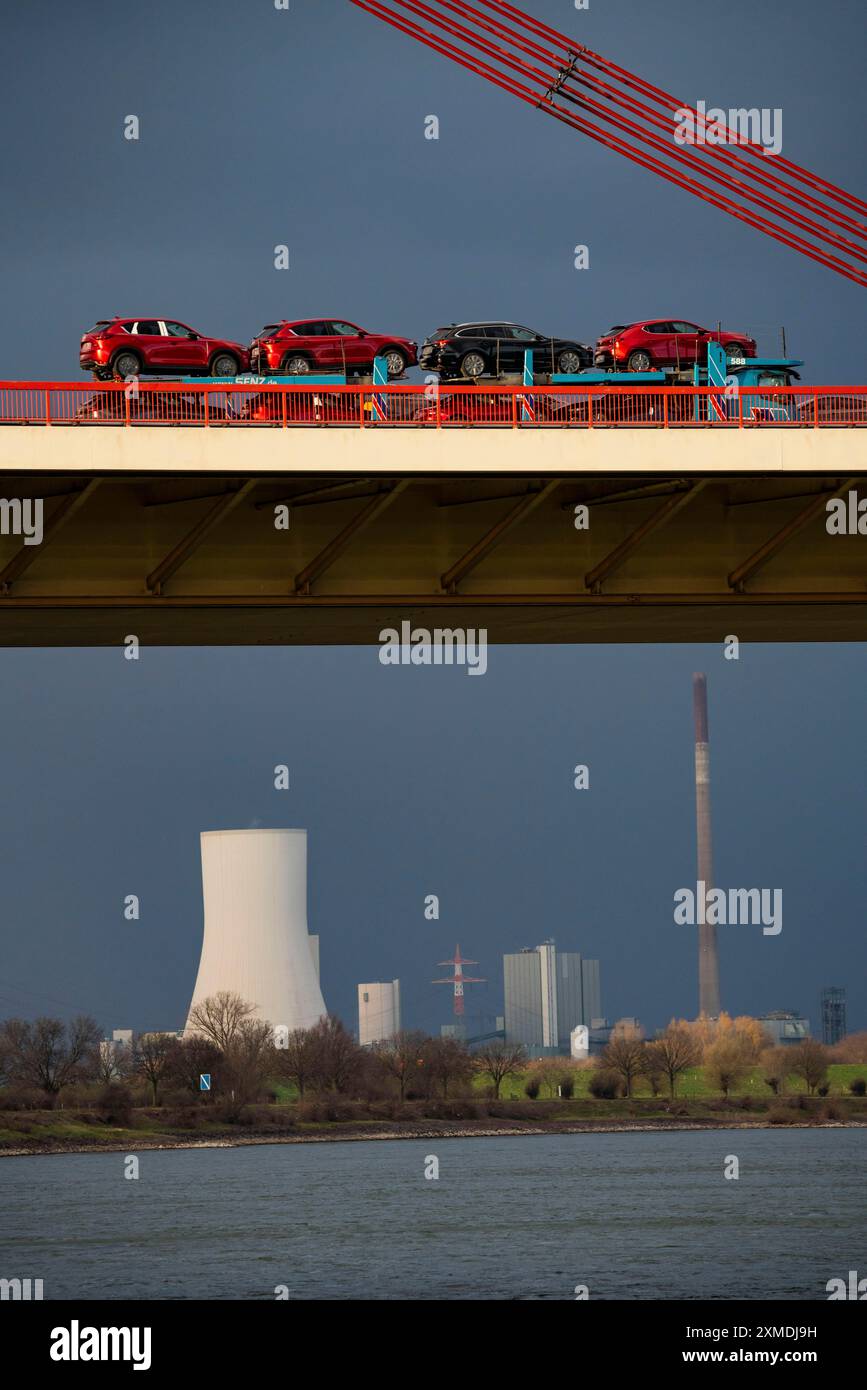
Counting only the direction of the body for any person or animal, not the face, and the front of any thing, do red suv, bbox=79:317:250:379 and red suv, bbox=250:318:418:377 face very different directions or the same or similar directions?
same or similar directions

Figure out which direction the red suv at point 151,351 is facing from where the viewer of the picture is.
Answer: facing to the right of the viewer

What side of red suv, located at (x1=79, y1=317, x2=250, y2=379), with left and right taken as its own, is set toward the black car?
front

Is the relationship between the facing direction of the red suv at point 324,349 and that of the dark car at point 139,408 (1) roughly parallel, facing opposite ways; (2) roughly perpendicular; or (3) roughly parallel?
roughly parallel

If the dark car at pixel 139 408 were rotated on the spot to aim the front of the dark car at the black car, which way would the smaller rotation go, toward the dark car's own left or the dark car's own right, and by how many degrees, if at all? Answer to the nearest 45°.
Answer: approximately 45° to the dark car's own left

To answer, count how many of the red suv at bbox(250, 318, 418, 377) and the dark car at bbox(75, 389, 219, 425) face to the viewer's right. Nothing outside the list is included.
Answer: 2

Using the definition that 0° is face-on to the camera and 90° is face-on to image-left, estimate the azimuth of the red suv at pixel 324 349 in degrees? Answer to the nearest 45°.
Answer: approximately 270°

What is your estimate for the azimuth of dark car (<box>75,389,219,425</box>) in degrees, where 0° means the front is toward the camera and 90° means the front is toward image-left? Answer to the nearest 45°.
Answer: approximately 270°

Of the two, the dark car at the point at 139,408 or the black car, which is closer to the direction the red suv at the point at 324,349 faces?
the black car

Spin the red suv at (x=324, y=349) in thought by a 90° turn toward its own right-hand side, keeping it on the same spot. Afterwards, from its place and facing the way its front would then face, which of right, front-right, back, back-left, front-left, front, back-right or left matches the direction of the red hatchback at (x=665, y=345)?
left

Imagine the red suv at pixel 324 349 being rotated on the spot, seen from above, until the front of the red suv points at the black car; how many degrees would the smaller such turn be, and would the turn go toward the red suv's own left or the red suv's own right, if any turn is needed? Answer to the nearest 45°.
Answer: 0° — it already faces it

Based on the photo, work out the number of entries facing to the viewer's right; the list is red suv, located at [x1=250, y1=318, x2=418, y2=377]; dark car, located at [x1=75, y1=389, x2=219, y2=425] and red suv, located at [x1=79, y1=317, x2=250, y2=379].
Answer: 3

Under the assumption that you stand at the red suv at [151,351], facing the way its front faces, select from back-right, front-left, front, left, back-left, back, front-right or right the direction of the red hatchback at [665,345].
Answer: front

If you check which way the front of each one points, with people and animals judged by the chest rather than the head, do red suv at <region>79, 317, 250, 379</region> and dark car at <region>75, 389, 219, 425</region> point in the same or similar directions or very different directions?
same or similar directions

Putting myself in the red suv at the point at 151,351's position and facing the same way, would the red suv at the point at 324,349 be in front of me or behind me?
in front
